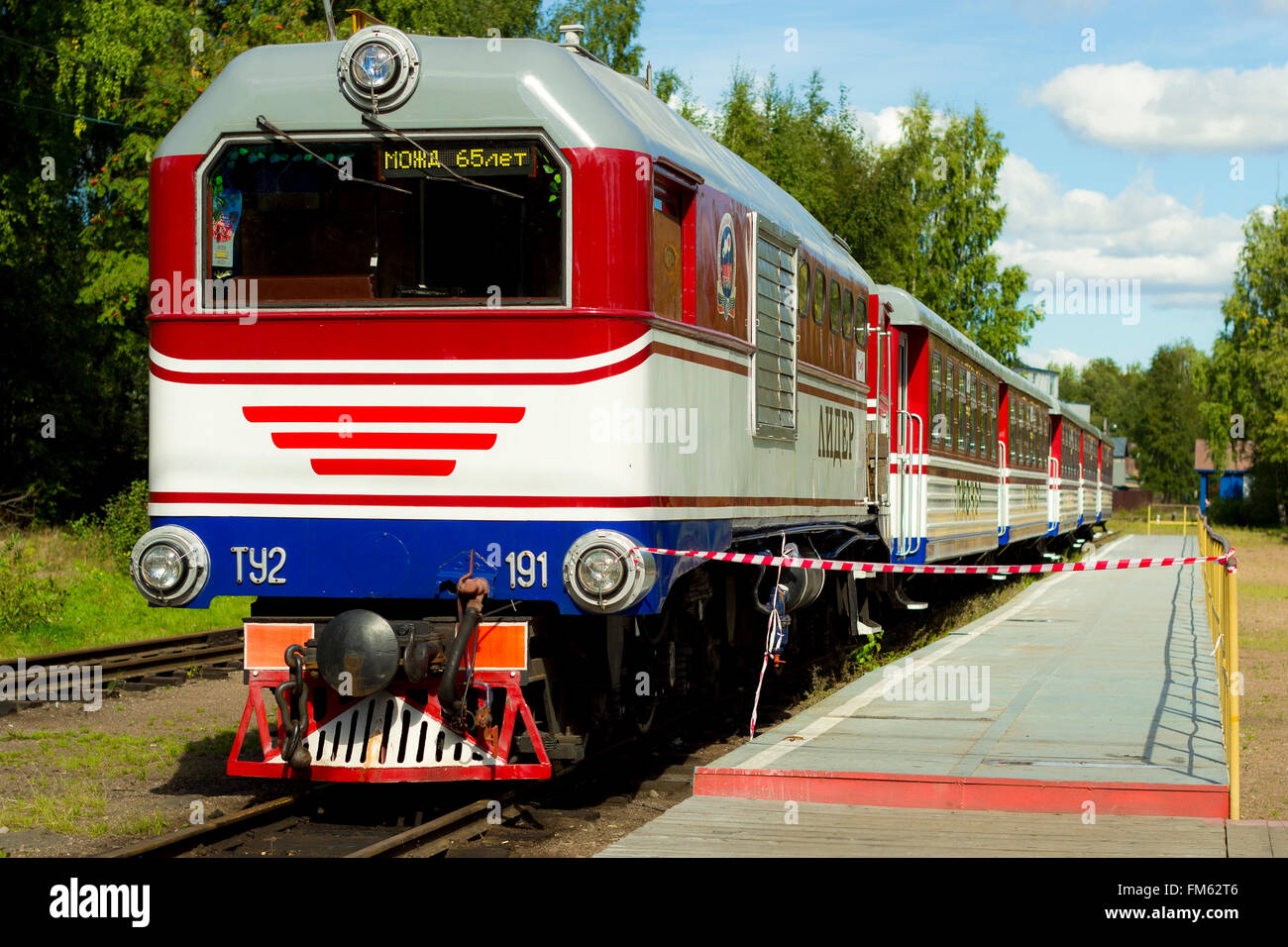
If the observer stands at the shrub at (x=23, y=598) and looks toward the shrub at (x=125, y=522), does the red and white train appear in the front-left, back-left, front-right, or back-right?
back-right

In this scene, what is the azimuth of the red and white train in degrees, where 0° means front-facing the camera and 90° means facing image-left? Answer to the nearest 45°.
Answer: approximately 45°

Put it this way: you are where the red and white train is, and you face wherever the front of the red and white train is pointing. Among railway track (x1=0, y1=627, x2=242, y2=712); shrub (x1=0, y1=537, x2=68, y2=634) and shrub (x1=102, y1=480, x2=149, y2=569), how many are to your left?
0

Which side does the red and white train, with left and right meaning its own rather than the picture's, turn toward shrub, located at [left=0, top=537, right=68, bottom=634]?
right

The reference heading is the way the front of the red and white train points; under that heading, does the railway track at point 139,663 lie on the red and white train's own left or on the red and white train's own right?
on the red and white train's own right

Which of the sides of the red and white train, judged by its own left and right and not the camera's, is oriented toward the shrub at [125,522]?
right
